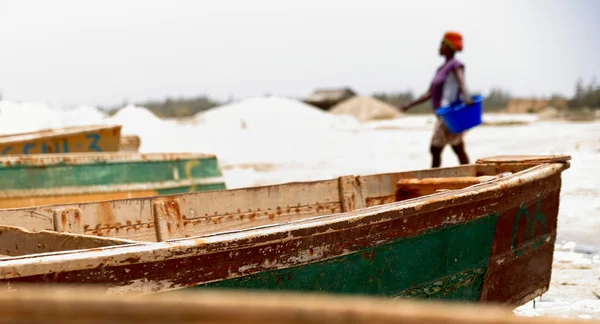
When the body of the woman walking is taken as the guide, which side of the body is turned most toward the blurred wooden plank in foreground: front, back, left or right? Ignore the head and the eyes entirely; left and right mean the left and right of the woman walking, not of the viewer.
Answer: left

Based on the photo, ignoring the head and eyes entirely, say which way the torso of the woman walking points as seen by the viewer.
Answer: to the viewer's left

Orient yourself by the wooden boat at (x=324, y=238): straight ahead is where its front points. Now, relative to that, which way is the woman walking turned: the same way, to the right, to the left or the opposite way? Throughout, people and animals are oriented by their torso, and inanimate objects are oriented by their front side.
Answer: the opposite way

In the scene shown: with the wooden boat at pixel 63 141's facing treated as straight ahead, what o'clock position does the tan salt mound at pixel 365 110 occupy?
The tan salt mound is roughly at 10 o'clock from the wooden boat.

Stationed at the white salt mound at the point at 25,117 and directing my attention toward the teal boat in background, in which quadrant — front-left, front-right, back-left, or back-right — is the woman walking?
front-left

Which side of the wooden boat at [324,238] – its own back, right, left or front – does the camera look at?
right

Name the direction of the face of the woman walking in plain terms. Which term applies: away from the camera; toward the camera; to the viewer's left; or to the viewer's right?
to the viewer's left

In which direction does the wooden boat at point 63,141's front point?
to the viewer's right

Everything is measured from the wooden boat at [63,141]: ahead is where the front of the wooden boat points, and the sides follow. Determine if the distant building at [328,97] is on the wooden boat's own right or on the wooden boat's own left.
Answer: on the wooden boat's own left

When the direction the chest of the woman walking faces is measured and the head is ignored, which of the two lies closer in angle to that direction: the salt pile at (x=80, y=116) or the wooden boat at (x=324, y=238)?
the salt pile

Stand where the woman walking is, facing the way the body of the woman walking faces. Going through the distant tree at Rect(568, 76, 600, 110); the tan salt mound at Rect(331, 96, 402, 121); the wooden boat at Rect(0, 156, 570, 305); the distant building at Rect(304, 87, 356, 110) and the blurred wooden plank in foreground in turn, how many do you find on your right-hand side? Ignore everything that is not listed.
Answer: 3

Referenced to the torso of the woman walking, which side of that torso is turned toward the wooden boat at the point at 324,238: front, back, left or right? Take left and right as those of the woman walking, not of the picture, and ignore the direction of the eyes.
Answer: left

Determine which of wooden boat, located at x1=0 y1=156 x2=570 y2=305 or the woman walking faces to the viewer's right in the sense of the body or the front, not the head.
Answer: the wooden boat

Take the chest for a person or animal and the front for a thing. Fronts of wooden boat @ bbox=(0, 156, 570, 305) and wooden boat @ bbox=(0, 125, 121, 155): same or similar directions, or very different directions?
same or similar directions

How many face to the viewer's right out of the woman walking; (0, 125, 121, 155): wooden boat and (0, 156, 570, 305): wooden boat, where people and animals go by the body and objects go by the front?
2

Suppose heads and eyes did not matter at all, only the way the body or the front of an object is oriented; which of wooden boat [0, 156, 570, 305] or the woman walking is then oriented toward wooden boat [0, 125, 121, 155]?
the woman walking
